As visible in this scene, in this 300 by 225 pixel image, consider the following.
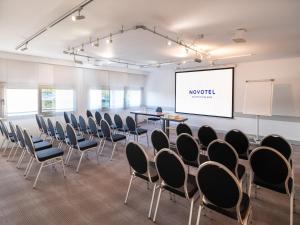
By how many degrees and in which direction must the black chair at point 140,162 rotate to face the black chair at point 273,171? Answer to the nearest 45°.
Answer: approximately 45° to its right

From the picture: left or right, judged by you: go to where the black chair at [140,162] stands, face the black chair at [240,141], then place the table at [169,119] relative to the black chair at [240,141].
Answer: left

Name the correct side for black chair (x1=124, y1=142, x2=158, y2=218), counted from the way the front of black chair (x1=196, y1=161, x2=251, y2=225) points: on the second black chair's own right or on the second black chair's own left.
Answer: on the second black chair's own left

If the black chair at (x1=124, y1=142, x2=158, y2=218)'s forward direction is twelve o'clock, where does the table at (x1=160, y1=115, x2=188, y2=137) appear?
The table is roughly at 11 o'clock from the black chair.

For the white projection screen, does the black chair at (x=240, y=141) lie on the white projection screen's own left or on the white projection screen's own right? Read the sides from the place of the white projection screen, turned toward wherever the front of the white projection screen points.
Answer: on the white projection screen's own left

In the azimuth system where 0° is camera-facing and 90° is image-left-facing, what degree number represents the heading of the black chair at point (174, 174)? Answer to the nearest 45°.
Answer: approximately 225°

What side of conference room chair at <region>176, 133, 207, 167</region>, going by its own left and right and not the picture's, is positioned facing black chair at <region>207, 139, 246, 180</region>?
right

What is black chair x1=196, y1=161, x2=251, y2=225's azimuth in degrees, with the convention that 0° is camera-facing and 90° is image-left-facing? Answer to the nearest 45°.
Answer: approximately 225°

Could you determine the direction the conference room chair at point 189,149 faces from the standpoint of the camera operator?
facing away from the viewer and to the right of the viewer

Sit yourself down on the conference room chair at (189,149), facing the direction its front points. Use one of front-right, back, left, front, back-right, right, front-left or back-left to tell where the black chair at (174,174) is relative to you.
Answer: back-right
